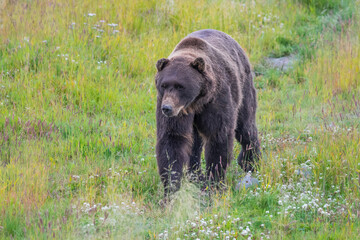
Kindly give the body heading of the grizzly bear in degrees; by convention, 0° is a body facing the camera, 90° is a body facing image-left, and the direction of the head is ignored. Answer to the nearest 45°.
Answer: approximately 45°

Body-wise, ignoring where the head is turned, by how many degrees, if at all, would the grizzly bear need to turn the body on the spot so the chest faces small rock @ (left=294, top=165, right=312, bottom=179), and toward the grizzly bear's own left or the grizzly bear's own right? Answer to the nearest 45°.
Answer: approximately 135° to the grizzly bear's own left
